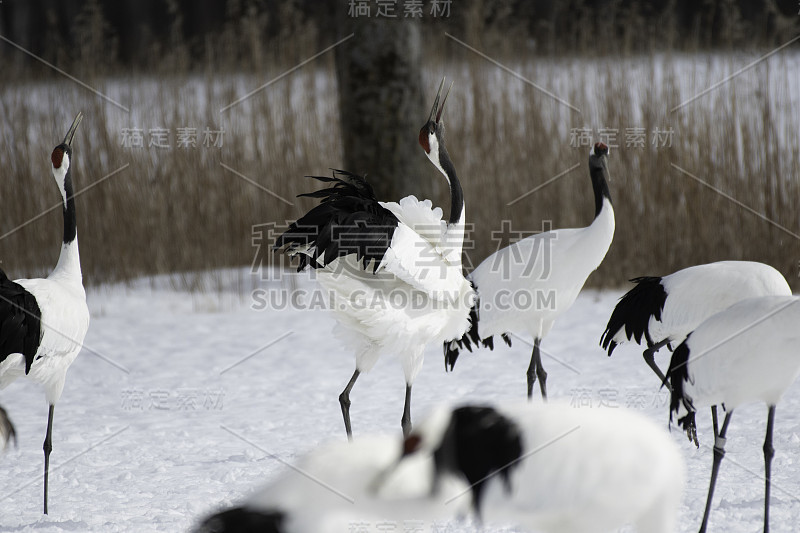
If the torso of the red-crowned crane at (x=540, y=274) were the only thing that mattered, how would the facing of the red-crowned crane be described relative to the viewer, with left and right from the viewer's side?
facing to the right of the viewer

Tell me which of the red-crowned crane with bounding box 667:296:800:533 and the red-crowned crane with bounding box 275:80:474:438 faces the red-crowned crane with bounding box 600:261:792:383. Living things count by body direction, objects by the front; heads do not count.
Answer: the red-crowned crane with bounding box 275:80:474:438

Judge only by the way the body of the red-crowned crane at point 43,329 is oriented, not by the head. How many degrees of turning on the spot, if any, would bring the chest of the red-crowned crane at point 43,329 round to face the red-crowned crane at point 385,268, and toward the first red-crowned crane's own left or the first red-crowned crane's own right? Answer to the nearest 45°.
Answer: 0° — it already faces it

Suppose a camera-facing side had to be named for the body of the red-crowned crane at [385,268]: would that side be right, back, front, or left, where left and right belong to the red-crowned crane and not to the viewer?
right

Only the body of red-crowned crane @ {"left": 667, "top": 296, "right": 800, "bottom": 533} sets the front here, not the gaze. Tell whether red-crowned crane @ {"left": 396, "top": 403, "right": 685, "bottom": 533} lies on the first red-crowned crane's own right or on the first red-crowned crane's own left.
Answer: on the first red-crowned crane's own right

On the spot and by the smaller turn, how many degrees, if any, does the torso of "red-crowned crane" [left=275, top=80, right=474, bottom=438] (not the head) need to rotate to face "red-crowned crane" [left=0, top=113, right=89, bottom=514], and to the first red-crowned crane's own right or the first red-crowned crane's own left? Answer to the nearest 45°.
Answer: approximately 180°

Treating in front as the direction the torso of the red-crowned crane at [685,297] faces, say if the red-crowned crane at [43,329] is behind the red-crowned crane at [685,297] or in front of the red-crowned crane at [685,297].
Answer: behind

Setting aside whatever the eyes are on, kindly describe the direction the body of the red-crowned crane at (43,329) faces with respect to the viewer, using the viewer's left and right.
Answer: facing to the right of the viewer

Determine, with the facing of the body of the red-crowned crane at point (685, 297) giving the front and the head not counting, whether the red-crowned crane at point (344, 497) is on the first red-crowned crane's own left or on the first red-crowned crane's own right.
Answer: on the first red-crowned crane's own right

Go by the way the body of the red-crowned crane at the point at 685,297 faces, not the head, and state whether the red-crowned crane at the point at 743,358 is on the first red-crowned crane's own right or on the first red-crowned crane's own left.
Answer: on the first red-crowned crane's own right

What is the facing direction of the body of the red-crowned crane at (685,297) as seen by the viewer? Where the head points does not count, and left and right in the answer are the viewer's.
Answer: facing to the right of the viewer

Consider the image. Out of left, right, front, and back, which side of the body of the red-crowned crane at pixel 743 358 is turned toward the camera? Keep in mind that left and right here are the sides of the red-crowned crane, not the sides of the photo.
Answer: right

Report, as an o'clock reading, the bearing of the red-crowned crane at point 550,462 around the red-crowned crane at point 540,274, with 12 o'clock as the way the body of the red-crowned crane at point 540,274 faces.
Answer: the red-crowned crane at point 550,462 is roughly at 3 o'clock from the red-crowned crane at point 540,274.
